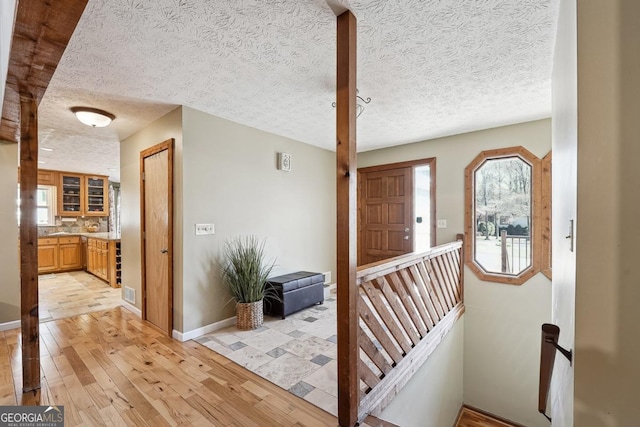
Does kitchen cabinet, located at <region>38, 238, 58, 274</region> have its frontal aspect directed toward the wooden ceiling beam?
yes

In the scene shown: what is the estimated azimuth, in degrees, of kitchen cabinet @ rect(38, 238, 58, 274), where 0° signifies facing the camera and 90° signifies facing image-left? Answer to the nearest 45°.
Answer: approximately 0°

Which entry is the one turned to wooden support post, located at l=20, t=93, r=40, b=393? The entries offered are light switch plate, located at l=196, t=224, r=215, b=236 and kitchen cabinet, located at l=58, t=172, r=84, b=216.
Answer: the kitchen cabinet

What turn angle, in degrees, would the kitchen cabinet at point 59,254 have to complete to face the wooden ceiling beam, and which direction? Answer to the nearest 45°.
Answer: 0° — it already faces it

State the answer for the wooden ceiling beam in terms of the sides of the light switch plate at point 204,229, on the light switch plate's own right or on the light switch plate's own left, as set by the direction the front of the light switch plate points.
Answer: on the light switch plate's own right

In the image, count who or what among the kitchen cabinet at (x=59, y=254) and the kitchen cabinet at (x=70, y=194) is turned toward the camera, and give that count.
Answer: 2

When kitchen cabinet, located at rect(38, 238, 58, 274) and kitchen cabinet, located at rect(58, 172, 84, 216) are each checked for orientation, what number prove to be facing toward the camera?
2

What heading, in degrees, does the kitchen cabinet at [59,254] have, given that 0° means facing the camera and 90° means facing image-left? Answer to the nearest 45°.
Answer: approximately 0°
